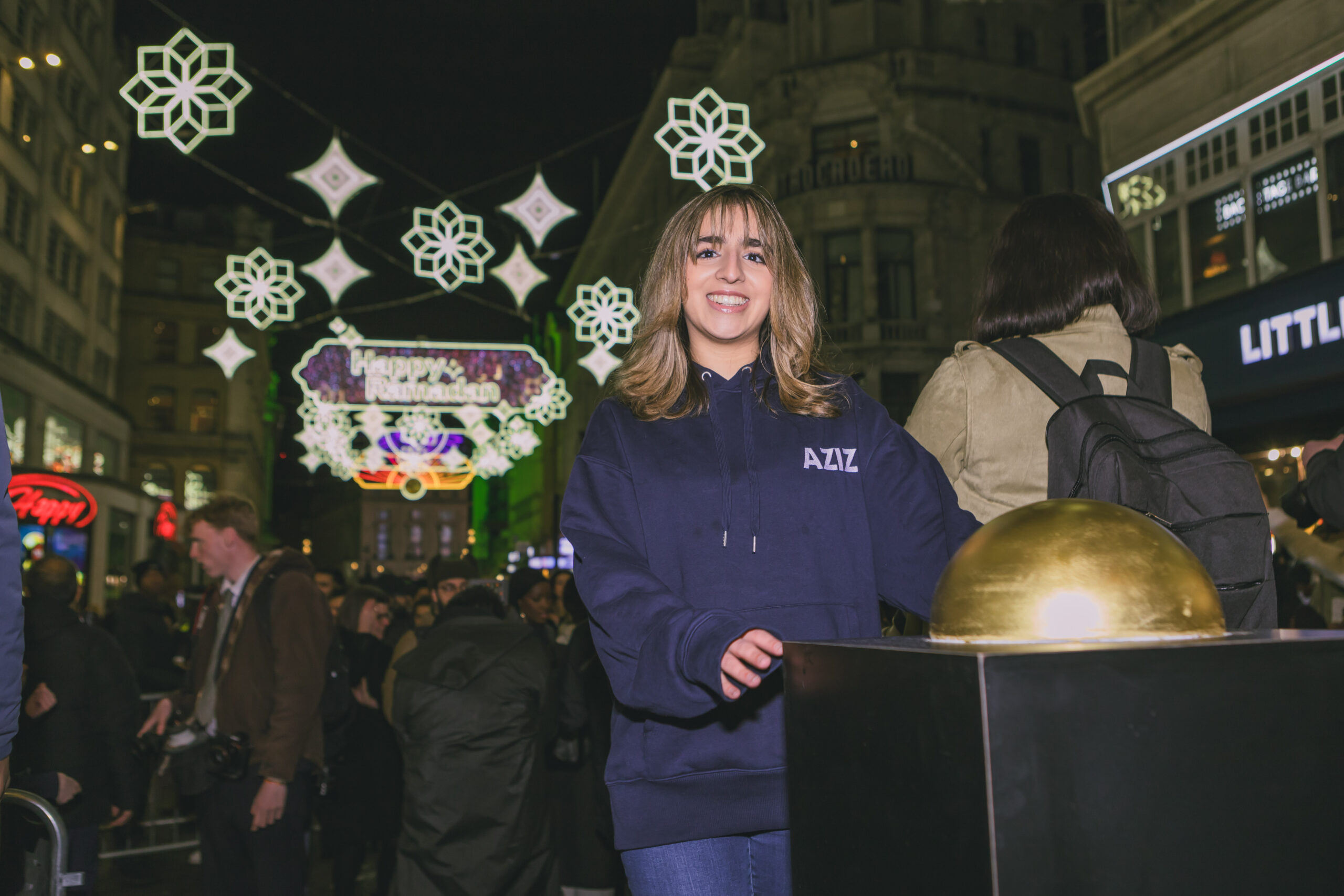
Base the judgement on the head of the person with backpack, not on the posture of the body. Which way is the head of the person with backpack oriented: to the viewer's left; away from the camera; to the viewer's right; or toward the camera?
away from the camera

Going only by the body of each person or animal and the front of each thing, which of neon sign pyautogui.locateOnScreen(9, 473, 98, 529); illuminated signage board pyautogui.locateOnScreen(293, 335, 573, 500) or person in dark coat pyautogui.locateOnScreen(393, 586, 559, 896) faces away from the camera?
the person in dark coat

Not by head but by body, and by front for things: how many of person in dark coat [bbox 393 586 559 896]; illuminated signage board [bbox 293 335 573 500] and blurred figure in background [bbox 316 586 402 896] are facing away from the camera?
1

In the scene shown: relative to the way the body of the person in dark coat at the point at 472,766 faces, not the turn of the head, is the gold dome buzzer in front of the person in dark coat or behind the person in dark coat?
behind

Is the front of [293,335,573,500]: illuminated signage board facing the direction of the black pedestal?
yes

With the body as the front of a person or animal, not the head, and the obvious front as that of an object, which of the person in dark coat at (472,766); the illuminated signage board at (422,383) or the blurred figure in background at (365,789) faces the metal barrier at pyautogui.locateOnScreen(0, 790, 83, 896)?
the illuminated signage board

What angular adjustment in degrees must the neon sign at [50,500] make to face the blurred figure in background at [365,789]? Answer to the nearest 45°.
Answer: approximately 45° to its right

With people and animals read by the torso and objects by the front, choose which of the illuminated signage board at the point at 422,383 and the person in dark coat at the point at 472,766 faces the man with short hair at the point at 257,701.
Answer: the illuminated signage board

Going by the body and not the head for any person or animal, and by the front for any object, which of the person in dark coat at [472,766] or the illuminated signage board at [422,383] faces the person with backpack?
the illuminated signage board

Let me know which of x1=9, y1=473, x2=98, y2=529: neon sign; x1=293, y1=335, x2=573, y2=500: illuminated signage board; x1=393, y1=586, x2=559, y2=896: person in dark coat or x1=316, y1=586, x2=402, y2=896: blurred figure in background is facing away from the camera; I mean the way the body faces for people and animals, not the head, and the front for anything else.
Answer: the person in dark coat

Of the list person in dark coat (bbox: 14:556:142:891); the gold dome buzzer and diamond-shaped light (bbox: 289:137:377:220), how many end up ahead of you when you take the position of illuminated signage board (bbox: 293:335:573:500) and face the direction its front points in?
3

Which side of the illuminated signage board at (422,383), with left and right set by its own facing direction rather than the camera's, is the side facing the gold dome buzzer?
front

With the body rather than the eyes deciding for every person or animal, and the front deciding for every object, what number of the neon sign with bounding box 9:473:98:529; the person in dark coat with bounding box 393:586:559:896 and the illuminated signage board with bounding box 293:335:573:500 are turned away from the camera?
1

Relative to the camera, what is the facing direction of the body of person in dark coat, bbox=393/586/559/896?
away from the camera

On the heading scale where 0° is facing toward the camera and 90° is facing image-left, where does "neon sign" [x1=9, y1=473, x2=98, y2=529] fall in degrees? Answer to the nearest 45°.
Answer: approximately 315°

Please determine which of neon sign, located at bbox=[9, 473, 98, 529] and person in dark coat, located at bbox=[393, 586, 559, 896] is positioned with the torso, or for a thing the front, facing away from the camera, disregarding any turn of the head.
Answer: the person in dark coat

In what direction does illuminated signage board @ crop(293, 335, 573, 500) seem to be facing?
toward the camera
